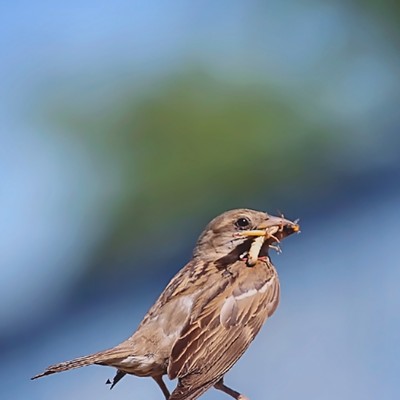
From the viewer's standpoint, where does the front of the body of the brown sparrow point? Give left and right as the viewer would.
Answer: facing to the right of the viewer
